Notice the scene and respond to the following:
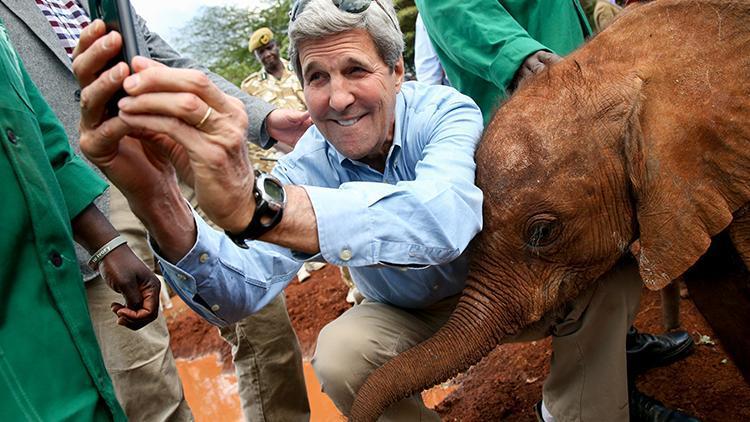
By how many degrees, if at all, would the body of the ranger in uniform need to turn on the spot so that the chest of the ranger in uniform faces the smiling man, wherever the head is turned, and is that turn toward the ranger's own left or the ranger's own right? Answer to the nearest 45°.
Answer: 0° — they already face them

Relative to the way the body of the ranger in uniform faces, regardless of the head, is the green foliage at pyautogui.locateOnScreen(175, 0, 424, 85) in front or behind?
behind

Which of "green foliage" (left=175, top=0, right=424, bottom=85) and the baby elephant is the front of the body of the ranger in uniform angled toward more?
the baby elephant

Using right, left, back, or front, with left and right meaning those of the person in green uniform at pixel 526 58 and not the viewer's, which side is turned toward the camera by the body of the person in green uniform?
right

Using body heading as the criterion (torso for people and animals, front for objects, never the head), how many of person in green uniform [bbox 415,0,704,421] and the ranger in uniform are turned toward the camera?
1

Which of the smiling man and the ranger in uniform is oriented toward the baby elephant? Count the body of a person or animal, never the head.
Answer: the ranger in uniform

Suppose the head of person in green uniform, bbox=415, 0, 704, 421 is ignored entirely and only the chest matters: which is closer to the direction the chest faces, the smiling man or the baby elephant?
the baby elephant
